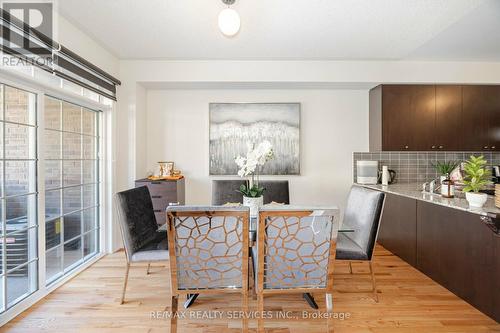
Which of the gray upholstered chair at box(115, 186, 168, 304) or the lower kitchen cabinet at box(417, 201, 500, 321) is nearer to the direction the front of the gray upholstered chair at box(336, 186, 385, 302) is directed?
the gray upholstered chair

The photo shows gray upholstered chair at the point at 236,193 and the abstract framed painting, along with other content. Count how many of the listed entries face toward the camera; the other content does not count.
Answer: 2

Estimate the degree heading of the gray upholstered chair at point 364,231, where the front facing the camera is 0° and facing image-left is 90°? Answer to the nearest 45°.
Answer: approximately 45°

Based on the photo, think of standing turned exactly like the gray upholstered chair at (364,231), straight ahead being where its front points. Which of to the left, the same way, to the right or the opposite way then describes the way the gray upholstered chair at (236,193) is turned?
to the left

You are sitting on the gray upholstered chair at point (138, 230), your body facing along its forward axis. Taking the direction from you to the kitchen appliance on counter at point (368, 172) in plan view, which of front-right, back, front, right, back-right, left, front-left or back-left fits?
front-left

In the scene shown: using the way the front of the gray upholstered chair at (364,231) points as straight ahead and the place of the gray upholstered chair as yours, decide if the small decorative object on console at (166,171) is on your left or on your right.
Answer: on your right

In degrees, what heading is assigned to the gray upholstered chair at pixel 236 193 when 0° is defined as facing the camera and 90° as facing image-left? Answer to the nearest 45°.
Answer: approximately 0°

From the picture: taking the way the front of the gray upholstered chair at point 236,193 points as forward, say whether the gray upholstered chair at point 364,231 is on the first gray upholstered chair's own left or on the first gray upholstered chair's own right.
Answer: on the first gray upholstered chair's own left

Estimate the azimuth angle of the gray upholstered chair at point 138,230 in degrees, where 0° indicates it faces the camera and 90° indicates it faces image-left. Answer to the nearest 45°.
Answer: approximately 315°

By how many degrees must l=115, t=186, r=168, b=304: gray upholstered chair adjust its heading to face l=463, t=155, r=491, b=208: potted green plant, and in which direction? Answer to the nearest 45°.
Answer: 0° — it already faces it

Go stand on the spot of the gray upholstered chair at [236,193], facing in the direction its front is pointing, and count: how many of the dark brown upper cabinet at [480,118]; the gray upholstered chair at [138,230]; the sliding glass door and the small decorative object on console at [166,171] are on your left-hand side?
1

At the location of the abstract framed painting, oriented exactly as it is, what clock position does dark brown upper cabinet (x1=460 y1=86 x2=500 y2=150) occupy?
The dark brown upper cabinet is roughly at 9 o'clock from the abstract framed painting.

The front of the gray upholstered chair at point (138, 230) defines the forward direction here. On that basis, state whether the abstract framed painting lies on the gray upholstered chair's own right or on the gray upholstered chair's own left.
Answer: on the gray upholstered chair's own left

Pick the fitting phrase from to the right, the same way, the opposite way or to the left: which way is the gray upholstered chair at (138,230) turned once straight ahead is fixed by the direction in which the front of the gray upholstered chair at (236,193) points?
to the left

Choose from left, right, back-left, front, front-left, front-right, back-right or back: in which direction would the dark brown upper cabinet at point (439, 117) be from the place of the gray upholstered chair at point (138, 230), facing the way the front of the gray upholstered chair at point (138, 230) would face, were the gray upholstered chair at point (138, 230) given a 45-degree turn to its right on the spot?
left

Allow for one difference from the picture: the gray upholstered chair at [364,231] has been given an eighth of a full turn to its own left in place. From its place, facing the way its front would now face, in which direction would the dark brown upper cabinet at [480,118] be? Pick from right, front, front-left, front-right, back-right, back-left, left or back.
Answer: back-left

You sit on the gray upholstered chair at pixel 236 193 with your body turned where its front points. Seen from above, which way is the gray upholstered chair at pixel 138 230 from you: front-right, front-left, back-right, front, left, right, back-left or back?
front-right

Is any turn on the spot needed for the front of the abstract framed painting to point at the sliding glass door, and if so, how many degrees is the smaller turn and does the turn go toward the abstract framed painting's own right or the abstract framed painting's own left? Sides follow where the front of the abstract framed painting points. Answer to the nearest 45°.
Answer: approximately 45° to the abstract framed painting's own right

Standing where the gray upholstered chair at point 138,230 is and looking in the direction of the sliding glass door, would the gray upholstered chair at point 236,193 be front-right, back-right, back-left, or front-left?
back-right
